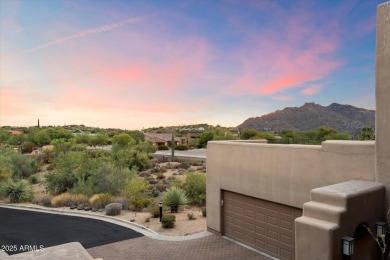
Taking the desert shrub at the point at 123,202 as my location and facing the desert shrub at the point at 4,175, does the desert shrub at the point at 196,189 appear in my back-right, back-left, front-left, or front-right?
back-right

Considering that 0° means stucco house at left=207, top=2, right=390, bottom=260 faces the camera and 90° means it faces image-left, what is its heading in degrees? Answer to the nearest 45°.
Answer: approximately 45°

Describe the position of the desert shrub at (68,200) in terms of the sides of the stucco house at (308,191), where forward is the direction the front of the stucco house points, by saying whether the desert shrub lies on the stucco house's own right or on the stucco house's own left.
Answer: on the stucco house's own right

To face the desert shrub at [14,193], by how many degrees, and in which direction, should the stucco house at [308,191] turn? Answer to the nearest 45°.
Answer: approximately 45° to its right

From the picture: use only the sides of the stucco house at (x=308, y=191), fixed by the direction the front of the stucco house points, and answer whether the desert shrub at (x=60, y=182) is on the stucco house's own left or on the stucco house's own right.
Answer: on the stucco house's own right

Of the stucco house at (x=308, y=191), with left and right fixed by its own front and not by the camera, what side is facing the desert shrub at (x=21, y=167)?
right
